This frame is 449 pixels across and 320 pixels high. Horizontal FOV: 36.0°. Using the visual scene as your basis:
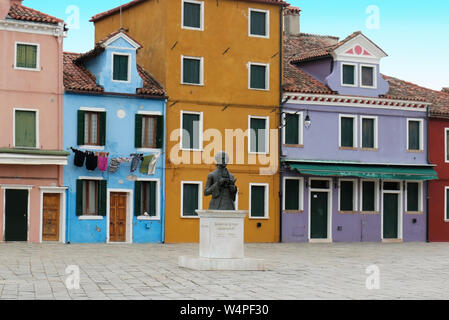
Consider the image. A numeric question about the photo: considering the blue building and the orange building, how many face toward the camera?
2

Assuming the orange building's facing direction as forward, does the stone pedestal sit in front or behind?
in front

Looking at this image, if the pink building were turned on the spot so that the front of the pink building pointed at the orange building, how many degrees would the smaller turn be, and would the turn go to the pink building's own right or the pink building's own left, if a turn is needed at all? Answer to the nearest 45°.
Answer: approximately 90° to the pink building's own left

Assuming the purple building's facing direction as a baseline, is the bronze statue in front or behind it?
in front

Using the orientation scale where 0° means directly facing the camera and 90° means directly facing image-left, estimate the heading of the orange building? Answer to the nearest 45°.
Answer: approximately 0°

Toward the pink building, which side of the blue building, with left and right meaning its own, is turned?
right

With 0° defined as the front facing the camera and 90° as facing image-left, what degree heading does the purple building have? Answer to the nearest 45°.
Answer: approximately 0°

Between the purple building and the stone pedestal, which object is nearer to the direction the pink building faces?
the stone pedestal
